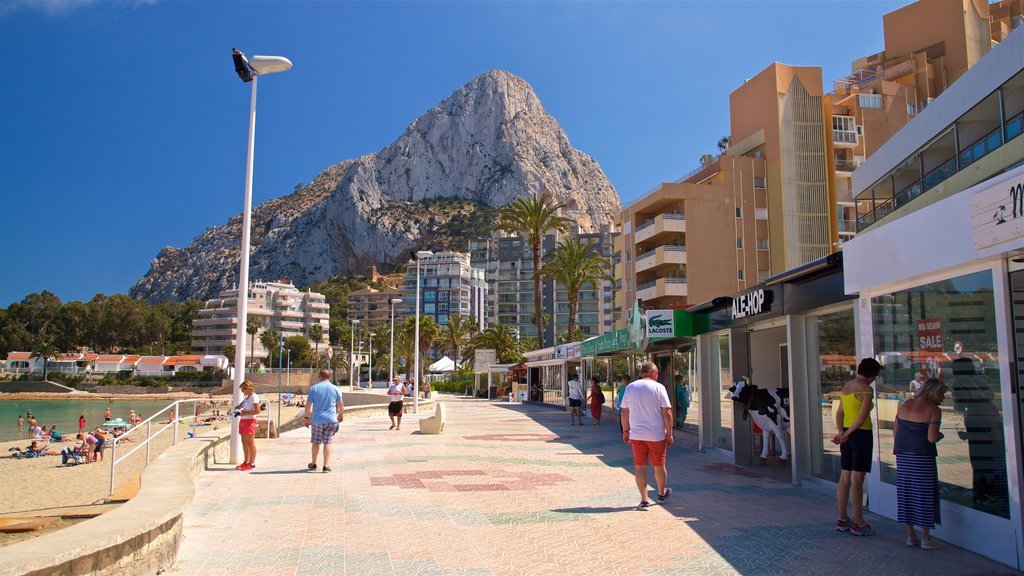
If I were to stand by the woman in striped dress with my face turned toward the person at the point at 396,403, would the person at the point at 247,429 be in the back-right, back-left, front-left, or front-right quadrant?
front-left

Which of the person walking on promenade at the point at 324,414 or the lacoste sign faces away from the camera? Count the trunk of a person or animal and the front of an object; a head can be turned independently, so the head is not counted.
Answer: the person walking on promenade

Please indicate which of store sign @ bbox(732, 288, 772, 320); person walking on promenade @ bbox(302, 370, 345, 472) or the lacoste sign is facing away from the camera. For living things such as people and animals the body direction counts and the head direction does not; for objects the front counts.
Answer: the person walking on promenade

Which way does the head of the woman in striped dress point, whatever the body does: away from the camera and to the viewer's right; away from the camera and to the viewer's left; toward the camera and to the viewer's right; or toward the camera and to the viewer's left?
away from the camera and to the viewer's right

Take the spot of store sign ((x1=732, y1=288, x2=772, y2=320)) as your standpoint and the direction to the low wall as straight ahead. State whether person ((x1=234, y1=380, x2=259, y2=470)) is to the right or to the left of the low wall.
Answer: right

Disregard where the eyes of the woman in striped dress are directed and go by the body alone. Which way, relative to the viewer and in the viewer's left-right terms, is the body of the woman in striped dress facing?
facing away from the viewer and to the right of the viewer

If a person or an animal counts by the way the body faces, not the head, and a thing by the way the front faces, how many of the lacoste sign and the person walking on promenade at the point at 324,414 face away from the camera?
1

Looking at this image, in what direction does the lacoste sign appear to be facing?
toward the camera

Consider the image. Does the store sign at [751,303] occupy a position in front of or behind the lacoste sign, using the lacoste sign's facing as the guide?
in front

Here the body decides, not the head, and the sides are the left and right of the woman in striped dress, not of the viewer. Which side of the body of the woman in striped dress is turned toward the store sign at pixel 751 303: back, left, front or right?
left

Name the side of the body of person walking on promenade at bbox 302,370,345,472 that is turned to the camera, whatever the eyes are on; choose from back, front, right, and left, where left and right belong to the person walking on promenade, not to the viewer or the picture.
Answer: back

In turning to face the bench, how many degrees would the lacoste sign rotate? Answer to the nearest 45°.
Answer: approximately 135° to its right

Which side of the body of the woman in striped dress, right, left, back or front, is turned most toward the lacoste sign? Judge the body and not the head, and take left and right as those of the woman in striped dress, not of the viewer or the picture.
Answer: left

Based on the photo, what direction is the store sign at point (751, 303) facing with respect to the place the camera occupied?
facing the viewer and to the left of the viewer
